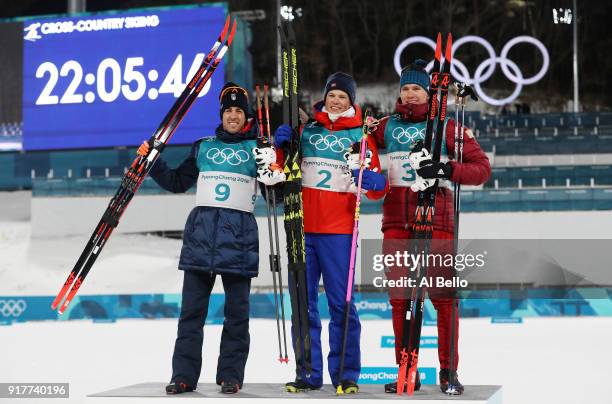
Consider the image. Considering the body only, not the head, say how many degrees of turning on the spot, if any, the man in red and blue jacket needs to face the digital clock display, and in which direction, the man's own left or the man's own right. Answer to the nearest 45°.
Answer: approximately 180°

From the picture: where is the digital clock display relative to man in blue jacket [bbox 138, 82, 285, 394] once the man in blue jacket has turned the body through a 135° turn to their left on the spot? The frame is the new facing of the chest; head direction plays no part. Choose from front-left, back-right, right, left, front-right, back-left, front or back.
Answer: front-left

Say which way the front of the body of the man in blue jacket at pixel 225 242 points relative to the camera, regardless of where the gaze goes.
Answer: toward the camera

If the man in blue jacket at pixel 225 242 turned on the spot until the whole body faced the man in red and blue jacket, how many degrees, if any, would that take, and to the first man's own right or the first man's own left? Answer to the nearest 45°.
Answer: approximately 90° to the first man's own left

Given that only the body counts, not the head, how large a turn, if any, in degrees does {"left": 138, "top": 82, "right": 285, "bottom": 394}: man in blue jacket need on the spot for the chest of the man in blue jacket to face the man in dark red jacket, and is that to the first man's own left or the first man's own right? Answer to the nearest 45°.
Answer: approximately 90° to the first man's own left

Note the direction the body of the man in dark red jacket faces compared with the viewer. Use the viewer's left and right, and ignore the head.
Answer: facing the viewer

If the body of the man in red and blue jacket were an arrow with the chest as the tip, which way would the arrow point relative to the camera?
toward the camera

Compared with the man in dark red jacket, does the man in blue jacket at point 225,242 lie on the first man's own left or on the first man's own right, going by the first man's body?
on the first man's own right

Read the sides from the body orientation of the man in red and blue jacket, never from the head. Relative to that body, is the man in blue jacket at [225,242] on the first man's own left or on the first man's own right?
on the first man's own right

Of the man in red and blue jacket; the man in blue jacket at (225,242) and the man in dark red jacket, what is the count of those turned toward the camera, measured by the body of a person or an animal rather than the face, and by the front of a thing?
3
